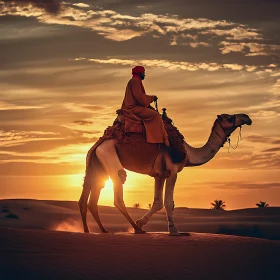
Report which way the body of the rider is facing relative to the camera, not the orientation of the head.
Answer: to the viewer's right

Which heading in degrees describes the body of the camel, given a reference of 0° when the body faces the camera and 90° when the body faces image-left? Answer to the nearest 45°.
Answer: approximately 270°
